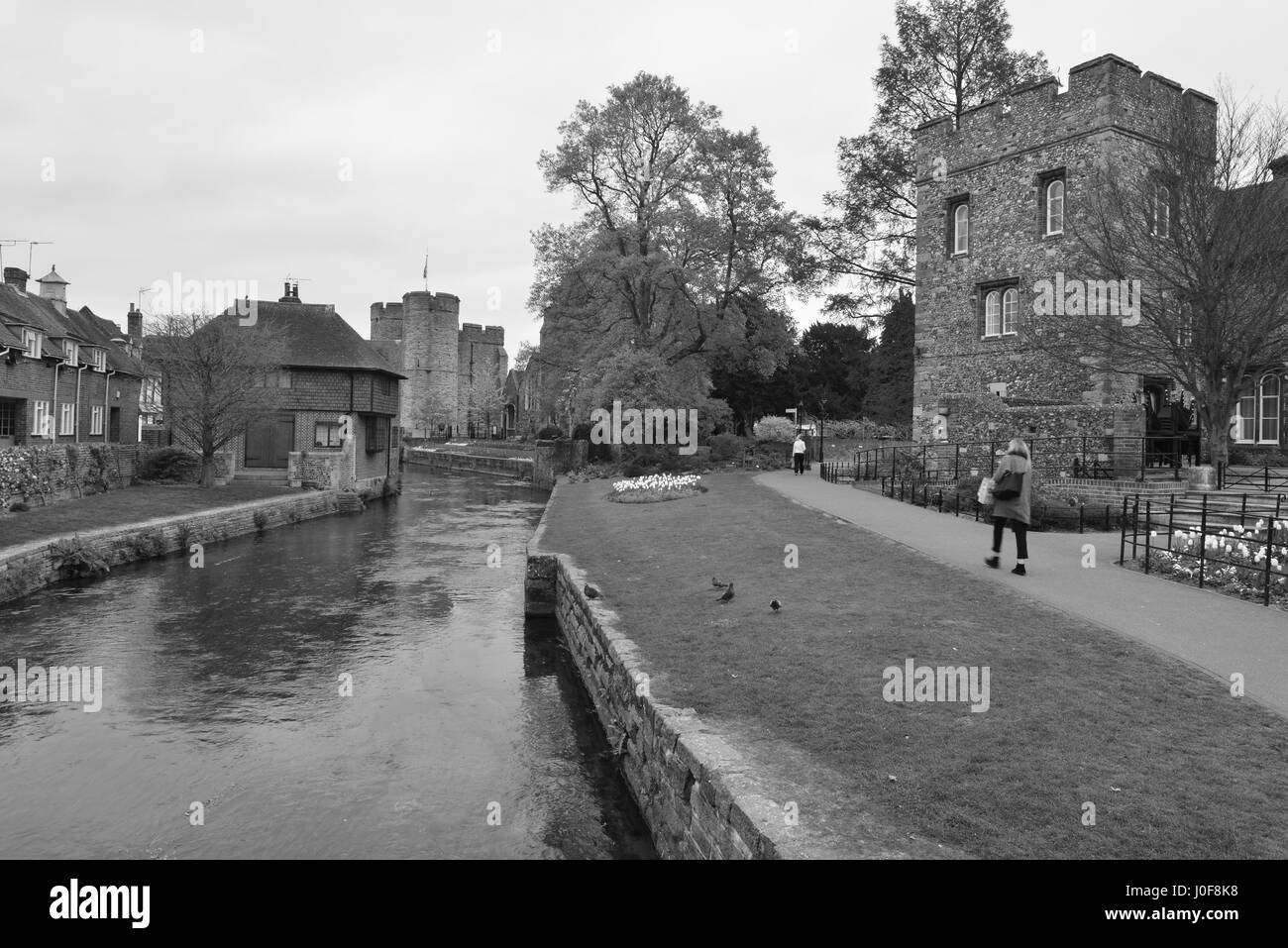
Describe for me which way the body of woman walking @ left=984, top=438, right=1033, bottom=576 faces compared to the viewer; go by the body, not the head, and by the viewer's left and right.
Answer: facing away from the viewer and to the left of the viewer

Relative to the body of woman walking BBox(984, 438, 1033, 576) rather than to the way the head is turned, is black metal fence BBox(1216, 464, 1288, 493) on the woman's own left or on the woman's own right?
on the woman's own right

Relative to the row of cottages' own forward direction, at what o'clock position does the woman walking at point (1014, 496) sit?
The woman walking is roughly at 1 o'clock from the row of cottages.
